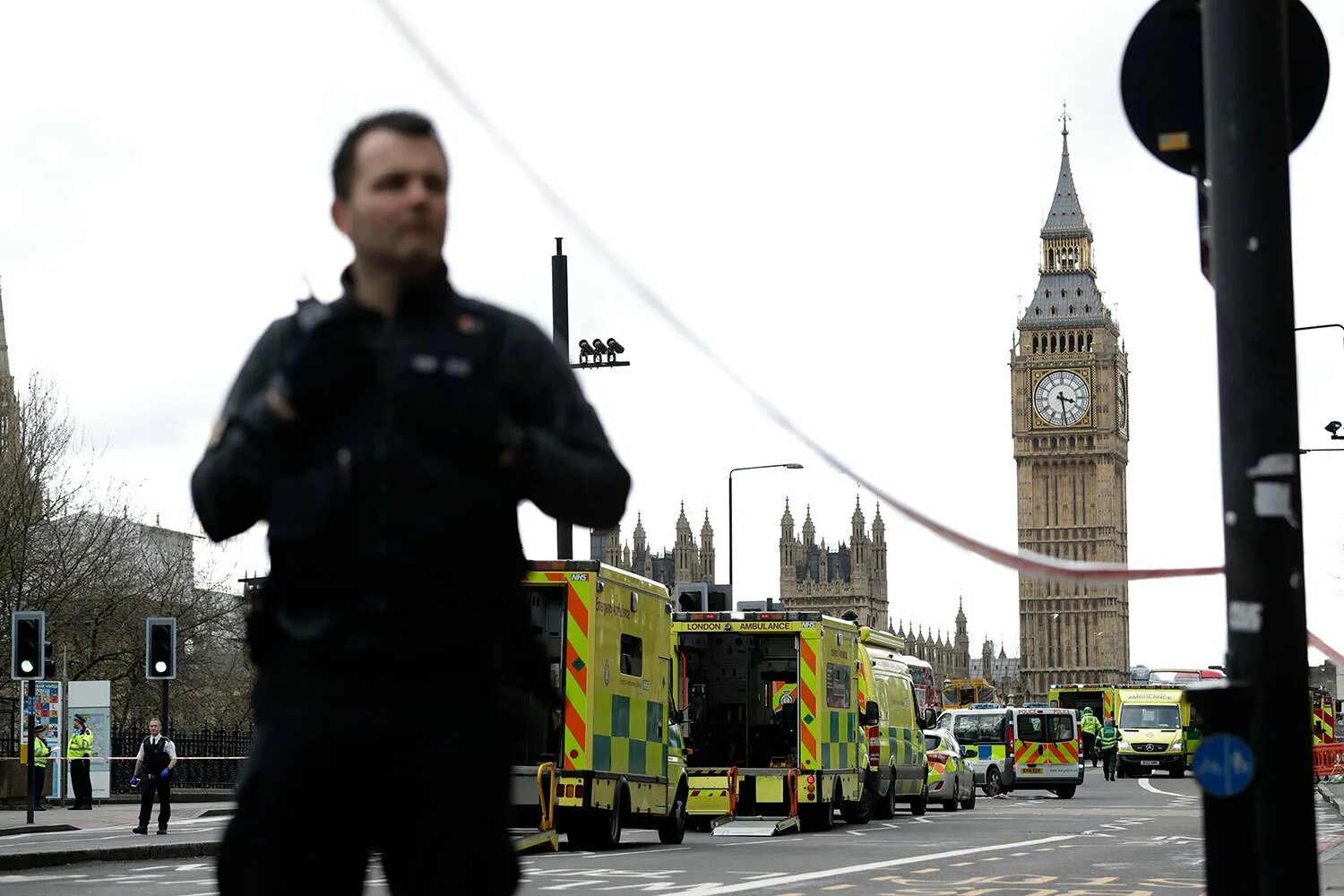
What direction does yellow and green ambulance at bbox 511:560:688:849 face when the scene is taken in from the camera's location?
facing away from the viewer and to the right of the viewer

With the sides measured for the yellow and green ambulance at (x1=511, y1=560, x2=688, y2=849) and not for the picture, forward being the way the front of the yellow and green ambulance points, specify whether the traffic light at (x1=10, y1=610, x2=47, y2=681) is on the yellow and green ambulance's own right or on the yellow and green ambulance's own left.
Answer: on the yellow and green ambulance's own left

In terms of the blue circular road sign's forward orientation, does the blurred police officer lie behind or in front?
in front

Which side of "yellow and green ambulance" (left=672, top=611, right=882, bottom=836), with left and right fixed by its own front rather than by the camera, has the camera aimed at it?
back

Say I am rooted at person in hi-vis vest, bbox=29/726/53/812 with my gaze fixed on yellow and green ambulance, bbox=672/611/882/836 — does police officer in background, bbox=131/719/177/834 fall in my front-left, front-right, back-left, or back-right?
front-right

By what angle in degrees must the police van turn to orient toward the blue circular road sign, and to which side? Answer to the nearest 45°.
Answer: approximately 135° to its left

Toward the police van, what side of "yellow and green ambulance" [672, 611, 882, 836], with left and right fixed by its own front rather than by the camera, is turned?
front

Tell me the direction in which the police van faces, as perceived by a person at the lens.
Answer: facing away from the viewer and to the left of the viewer

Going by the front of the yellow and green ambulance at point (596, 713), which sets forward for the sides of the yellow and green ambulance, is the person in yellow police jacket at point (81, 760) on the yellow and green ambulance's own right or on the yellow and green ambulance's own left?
on the yellow and green ambulance's own left

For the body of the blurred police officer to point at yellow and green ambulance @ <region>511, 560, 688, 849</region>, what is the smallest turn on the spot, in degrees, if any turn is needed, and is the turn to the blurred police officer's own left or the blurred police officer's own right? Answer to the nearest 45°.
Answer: approximately 180°

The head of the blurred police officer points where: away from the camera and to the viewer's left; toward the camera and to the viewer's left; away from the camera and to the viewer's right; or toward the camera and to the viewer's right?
toward the camera and to the viewer's right

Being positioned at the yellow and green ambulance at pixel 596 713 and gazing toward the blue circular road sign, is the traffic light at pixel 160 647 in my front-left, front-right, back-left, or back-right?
back-right

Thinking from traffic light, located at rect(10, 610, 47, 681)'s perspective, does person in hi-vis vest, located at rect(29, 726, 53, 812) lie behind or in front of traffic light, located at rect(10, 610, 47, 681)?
behind

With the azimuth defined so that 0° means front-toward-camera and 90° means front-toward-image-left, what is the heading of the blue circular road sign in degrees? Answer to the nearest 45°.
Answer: approximately 0°

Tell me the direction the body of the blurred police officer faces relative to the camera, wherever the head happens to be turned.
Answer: toward the camera

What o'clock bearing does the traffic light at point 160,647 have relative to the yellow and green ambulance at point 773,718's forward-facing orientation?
The traffic light is roughly at 9 o'clock from the yellow and green ambulance.

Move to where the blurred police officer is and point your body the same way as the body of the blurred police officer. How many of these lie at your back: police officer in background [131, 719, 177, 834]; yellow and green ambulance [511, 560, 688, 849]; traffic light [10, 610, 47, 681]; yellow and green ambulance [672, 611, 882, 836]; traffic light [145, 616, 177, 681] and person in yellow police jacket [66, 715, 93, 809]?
6
